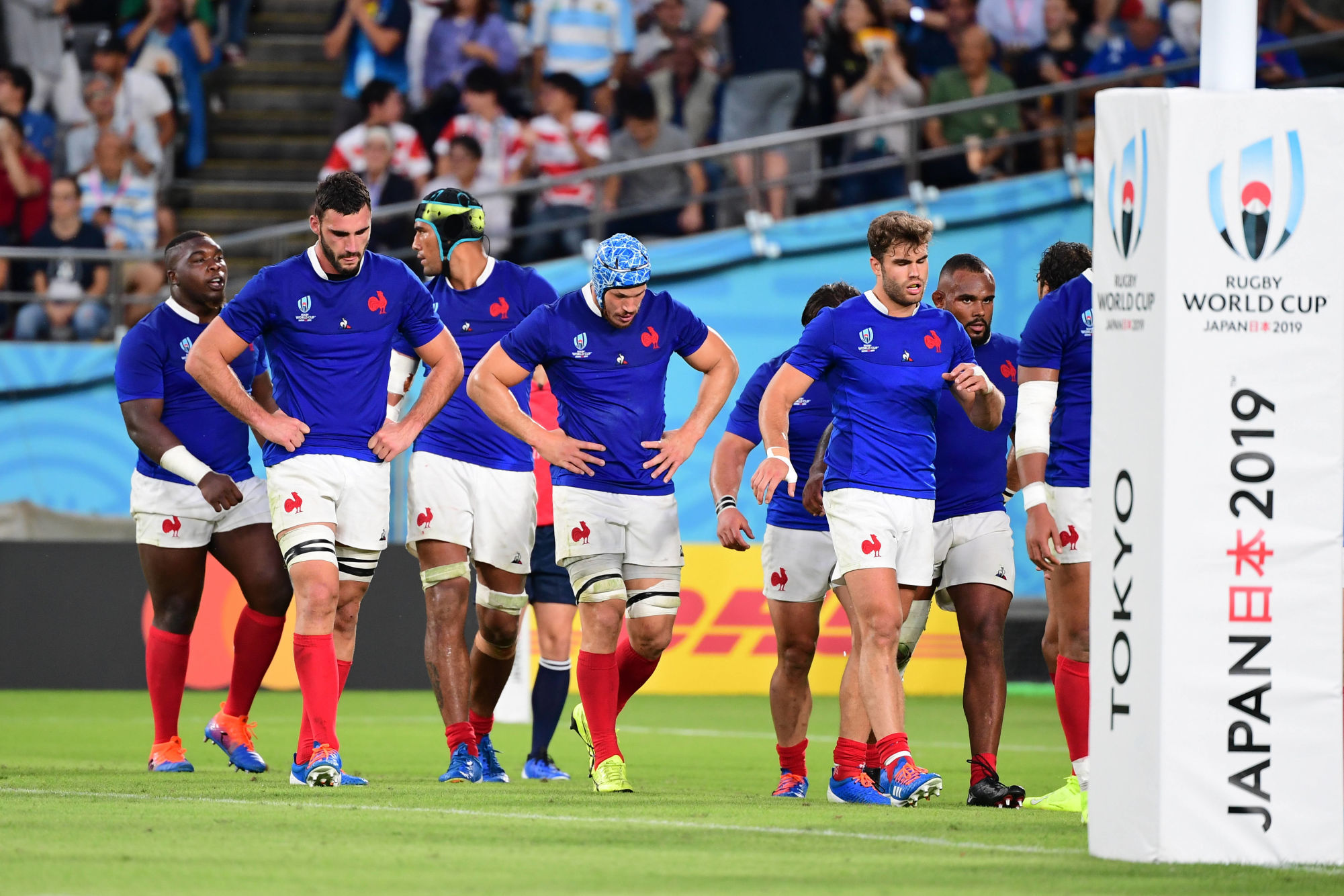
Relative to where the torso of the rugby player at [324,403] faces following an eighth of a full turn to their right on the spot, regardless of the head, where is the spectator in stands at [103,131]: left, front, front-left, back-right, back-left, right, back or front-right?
back-right

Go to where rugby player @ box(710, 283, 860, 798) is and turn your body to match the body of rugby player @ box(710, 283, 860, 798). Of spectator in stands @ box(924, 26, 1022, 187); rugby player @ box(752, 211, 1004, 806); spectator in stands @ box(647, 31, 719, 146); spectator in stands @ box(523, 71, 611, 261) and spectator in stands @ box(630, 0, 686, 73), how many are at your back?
4

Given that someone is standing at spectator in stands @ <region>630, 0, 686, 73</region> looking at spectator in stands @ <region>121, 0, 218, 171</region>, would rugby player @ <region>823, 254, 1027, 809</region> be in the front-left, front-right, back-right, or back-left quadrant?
back-left

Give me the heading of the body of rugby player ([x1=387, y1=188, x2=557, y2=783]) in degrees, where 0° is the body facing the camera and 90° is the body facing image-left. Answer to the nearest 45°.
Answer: approximately 0°

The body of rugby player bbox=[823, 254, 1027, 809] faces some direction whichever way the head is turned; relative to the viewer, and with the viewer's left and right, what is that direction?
facing the viewer and to the right of the viewer
